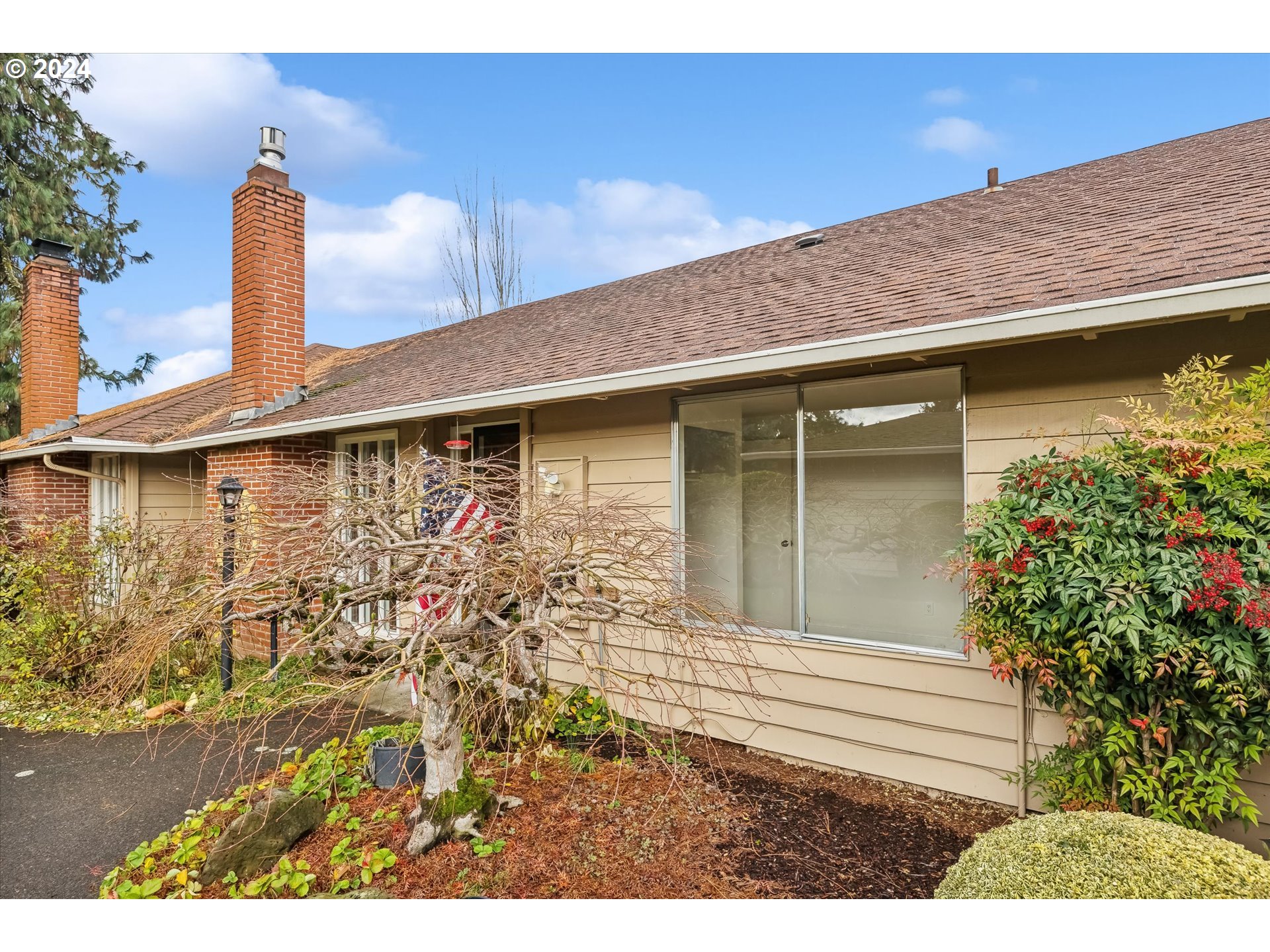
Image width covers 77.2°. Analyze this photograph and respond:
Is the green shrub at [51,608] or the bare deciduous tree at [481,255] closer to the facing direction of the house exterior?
the green shrub

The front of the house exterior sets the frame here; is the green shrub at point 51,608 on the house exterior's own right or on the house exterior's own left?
on the house exterior's own right

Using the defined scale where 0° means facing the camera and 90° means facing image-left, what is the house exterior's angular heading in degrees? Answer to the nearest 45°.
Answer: approximately 45°

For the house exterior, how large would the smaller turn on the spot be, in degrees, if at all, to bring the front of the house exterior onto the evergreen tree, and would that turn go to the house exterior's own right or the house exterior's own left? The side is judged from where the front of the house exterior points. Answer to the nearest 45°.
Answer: approximately 90° to the house exterior's own right

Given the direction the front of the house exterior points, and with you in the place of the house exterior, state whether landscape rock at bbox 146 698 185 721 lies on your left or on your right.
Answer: on your right

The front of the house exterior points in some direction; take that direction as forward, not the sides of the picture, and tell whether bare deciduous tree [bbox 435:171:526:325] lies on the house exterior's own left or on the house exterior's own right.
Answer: on the house exterior's own right

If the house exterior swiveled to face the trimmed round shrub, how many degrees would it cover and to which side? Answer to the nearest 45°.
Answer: approximately 45° to its left
